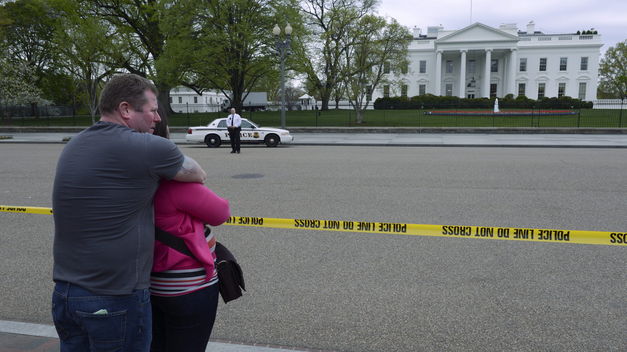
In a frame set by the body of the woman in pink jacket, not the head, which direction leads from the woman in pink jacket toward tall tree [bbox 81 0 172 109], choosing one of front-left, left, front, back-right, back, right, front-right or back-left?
front-left

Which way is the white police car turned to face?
to the viewer's right

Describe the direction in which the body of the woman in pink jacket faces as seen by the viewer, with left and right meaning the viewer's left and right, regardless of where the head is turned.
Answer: facing away from the viewer and to the right of the viewer

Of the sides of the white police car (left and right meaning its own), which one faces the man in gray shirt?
right

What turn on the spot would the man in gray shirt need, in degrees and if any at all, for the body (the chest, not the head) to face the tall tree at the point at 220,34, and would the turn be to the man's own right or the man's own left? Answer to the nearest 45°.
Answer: approximately 45° to the man's own left

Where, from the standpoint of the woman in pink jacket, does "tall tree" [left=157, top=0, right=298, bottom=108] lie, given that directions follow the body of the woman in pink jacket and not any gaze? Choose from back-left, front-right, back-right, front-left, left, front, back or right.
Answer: front-left

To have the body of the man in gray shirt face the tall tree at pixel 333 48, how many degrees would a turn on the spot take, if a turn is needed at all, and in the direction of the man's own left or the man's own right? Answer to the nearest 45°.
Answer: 0° — they already face it

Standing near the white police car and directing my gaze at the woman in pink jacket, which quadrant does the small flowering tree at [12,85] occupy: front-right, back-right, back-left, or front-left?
back-right

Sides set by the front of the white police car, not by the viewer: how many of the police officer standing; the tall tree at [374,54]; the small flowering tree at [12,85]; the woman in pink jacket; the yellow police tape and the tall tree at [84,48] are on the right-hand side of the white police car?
3

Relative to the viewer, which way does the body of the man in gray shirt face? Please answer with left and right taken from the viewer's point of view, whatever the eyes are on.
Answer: facing away from the viewer and to the right of the viewer

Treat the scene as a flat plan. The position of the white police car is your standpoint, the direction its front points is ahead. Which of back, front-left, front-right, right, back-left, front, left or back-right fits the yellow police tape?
right

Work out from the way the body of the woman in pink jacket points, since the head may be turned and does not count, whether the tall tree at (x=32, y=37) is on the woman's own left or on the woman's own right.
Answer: on the woman's own left

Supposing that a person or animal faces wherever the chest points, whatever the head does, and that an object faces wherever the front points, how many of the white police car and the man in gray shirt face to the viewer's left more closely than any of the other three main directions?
0
